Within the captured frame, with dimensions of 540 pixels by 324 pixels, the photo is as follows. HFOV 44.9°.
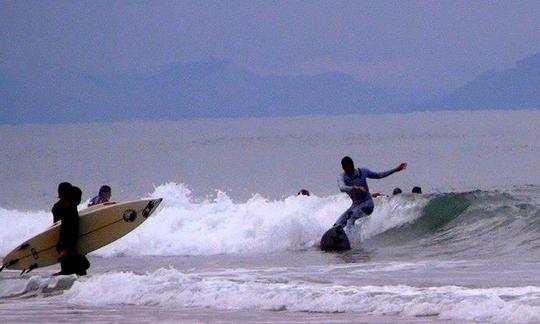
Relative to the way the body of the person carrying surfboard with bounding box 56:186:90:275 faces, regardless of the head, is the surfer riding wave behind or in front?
in front

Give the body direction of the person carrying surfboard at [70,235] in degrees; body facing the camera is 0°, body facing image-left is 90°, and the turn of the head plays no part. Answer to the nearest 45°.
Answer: approximately 270°
